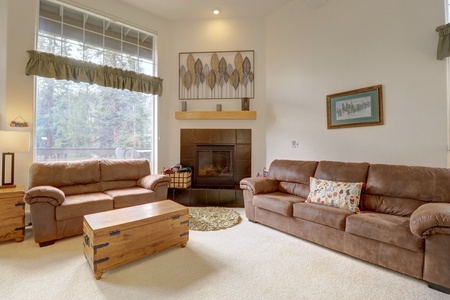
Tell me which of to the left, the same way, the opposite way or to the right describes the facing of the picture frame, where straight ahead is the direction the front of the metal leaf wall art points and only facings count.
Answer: to the right

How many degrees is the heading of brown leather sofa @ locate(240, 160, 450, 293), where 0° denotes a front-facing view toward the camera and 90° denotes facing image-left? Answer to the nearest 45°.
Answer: approximately 45°

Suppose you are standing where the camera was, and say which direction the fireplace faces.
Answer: facing the viewer

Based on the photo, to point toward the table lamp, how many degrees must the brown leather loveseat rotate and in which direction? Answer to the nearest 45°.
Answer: approximately 135° to its right

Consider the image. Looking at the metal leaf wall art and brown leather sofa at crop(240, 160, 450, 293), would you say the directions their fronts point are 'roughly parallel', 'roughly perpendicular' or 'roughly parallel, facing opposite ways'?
roughly perpendicular

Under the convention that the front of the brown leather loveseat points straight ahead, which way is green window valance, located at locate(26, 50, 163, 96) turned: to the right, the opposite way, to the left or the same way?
the same way

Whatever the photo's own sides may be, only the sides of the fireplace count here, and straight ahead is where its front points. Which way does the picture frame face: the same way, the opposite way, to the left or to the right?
to the right

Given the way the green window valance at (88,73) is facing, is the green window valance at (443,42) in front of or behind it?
in front

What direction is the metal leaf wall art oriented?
toward the camera

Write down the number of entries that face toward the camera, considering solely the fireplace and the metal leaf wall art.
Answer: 2

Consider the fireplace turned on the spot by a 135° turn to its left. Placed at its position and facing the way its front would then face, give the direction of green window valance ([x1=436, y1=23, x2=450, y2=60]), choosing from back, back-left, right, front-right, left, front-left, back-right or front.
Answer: right

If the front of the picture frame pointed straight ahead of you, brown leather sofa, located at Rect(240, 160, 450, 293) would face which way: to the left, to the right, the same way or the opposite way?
the same way

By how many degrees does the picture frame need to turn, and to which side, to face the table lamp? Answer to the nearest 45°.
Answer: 0° — it already faces it

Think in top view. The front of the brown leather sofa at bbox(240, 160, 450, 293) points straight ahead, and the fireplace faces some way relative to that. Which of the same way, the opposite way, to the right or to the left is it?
to the left

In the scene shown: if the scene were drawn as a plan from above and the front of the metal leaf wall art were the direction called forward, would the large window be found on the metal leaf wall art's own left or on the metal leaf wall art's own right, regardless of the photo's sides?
on the metal leaf wall art's own right

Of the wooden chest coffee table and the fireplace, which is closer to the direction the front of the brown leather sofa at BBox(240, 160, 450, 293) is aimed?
the wooden chest coffee table

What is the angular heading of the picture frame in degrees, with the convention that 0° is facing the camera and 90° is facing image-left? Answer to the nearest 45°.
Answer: approximately 45°

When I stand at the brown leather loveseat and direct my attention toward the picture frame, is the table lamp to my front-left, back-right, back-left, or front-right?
back-right
